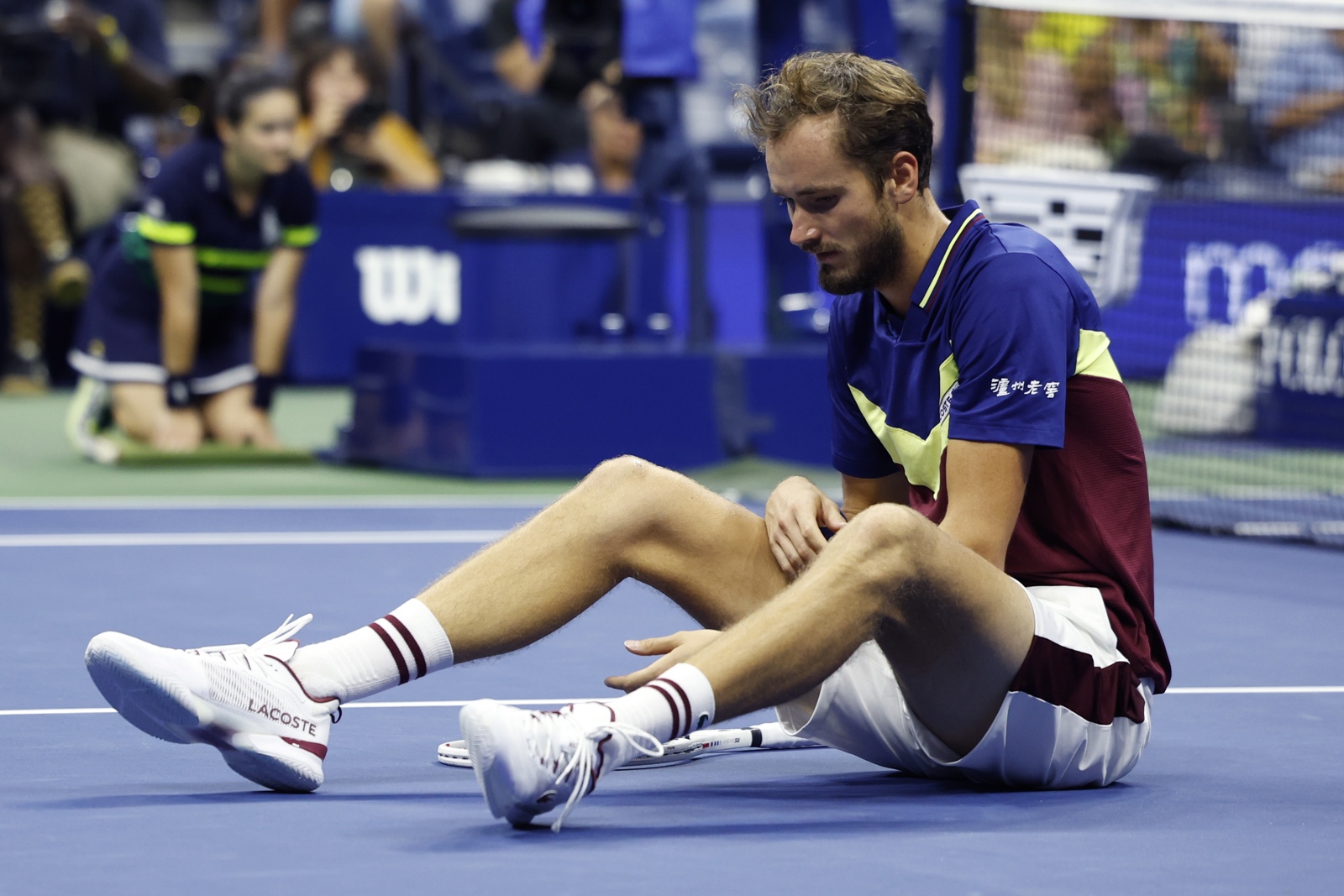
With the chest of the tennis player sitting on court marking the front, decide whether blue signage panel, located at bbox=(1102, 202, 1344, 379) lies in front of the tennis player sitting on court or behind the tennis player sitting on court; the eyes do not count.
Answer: behind

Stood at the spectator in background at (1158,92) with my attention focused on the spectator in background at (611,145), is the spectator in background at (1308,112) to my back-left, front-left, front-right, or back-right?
back-left

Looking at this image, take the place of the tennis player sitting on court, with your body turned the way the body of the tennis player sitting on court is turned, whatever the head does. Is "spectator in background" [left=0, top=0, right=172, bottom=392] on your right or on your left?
on your right

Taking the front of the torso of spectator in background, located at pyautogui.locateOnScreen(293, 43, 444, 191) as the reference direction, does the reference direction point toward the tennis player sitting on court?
yes

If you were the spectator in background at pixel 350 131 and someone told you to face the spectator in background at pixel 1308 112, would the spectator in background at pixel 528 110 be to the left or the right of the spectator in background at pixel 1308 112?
left

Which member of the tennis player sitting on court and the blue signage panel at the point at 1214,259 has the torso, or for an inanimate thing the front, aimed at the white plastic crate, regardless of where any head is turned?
the blue signage panel

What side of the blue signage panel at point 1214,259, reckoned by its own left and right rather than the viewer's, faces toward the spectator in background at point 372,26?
right

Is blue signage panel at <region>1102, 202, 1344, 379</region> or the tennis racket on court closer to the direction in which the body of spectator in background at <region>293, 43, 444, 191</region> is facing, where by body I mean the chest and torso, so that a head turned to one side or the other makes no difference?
the tennis racket on court

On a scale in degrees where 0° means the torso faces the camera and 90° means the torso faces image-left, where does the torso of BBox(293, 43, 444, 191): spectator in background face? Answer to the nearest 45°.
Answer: approximately 0°

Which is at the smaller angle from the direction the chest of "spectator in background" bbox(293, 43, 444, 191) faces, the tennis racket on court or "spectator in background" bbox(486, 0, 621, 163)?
the tennis racket on court

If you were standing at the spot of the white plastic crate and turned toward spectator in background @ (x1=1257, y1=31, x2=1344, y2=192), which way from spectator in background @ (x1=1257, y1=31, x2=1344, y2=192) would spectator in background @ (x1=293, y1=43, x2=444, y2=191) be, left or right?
left

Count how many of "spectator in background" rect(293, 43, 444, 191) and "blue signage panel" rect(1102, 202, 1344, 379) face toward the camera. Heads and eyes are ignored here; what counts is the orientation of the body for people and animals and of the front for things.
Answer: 2

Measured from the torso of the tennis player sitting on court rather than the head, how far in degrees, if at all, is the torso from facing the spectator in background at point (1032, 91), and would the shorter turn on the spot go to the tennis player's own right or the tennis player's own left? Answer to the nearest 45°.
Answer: approximately 135° to the tennis player's own right
